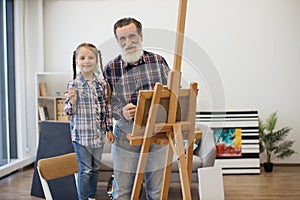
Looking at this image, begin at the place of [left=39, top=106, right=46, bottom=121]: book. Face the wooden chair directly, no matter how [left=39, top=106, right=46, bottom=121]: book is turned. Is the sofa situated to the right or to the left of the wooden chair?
left

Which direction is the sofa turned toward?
toward the camera

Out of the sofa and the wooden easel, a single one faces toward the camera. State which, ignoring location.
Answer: the sofa

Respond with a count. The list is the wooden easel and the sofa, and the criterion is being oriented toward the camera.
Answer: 1

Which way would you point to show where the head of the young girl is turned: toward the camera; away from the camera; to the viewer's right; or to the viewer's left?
toward the camera

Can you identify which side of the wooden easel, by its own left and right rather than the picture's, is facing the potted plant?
right

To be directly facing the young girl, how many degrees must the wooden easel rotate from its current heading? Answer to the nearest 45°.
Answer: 0° — it already faces them

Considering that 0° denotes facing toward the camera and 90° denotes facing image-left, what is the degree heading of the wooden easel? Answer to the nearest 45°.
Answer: approximately 135°

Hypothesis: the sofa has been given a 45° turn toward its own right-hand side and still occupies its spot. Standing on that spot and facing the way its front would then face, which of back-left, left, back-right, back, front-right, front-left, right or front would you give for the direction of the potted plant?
back

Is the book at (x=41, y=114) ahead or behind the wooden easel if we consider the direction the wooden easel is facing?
ahead
